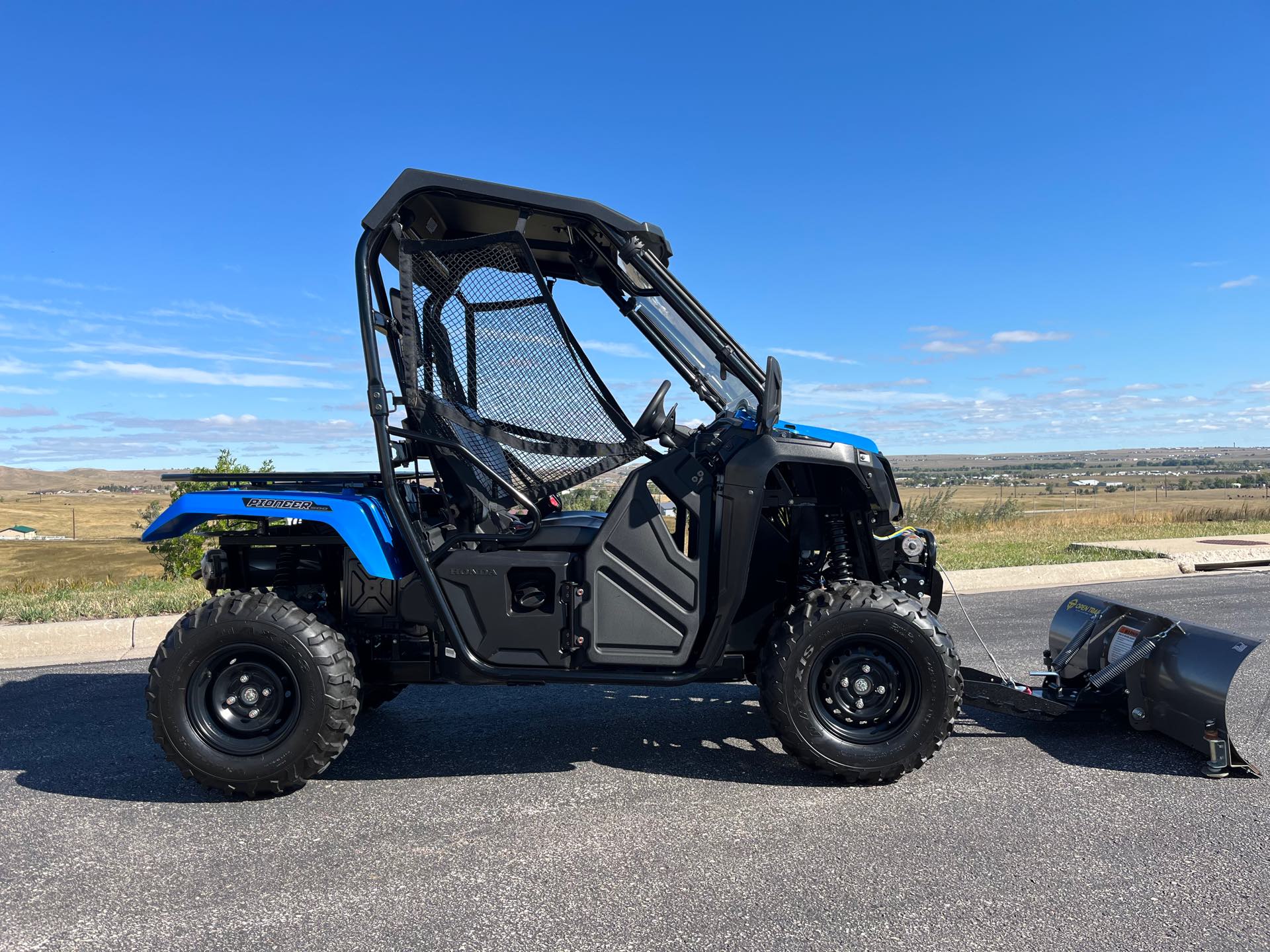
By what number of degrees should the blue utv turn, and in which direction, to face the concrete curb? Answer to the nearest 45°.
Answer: approximately 135° to its left

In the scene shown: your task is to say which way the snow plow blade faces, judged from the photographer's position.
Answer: facing away from the viewer and to the right of the viewer

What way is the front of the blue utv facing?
to the viewer's right
